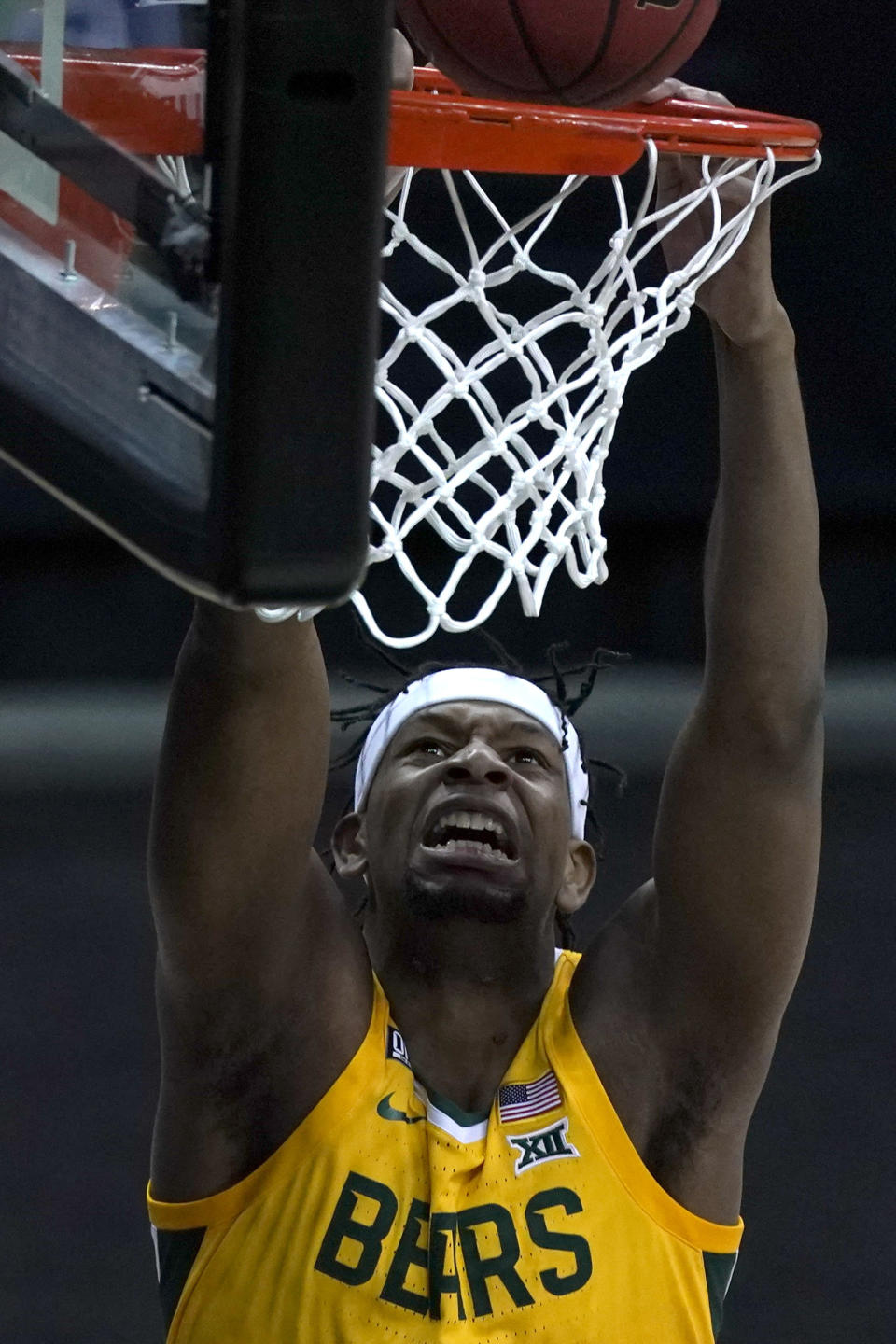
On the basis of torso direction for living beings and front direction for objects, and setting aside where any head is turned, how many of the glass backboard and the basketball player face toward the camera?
1

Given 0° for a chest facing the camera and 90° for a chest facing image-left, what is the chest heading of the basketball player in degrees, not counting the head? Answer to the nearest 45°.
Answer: approximately 0°

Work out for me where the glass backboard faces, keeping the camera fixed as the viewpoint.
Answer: facing away from the viewer and to the right of the viewer

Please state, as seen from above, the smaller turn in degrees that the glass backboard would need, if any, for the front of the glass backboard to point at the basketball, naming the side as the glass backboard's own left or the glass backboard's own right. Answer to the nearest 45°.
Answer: approximately 45° to the glass backboard's own left

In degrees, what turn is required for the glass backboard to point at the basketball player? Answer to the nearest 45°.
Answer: approximately 45° to its left
